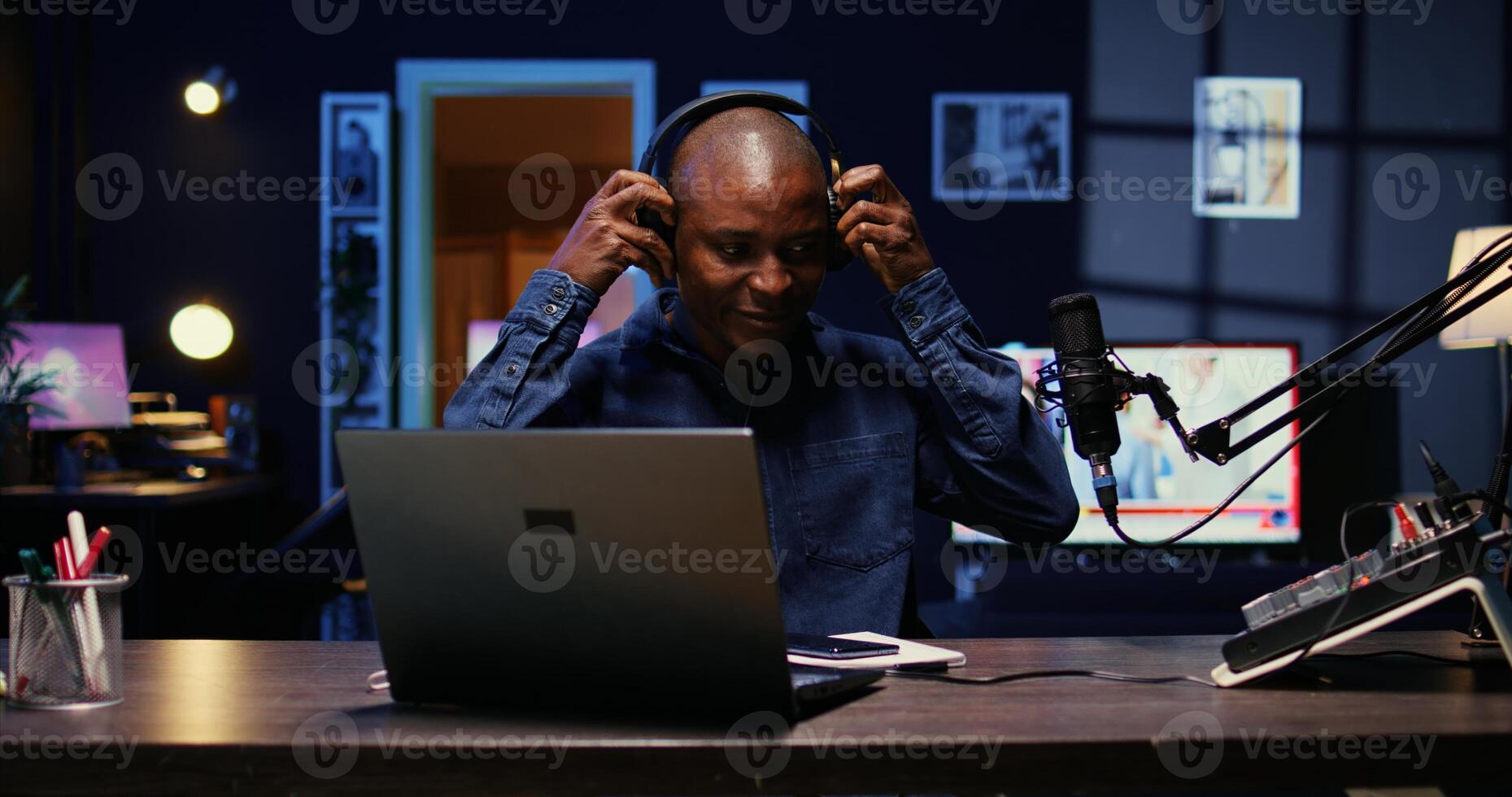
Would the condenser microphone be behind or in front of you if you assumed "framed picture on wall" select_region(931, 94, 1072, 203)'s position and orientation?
in front

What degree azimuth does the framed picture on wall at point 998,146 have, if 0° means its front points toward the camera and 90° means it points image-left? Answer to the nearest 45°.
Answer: approximately 0°

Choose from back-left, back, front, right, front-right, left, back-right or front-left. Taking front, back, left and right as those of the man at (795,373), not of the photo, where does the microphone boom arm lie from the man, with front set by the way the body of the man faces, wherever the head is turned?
front-left

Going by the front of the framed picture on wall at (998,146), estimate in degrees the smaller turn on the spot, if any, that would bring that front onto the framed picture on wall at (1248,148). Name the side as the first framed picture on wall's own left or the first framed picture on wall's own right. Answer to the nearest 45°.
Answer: approximately 90° to the first framed picture on wall's own left

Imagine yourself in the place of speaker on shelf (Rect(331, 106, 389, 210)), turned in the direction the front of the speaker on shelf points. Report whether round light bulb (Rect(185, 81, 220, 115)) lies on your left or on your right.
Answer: on your right

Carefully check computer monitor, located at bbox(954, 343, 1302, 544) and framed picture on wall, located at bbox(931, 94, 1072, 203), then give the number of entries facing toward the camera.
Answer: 2

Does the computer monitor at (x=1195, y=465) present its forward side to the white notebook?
yes

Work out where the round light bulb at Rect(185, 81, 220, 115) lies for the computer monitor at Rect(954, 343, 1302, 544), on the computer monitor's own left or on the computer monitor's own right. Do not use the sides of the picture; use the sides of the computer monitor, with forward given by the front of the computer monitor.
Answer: on the computer monitor's own right
